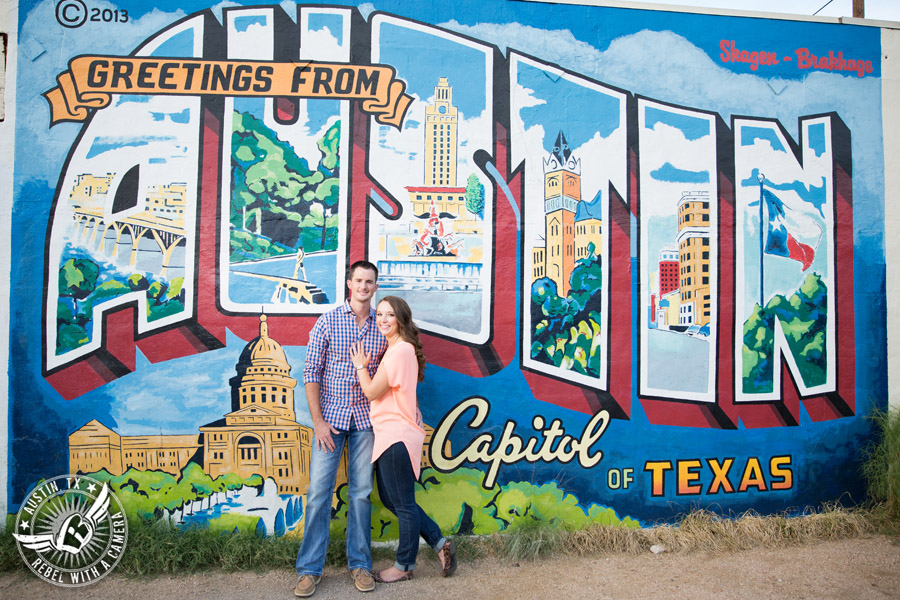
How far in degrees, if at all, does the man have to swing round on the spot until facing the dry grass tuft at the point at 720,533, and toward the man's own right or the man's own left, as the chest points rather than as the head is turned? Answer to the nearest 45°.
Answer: approximately 90° to the man's own left

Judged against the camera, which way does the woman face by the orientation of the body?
to the viewer's left

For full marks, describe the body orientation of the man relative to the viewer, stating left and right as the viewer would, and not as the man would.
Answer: facing the viewer

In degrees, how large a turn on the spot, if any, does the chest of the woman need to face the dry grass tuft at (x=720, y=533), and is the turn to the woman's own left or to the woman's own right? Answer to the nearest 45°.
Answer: approximately 180°

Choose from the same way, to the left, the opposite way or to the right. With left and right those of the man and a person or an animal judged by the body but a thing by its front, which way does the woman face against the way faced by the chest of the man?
to the right
